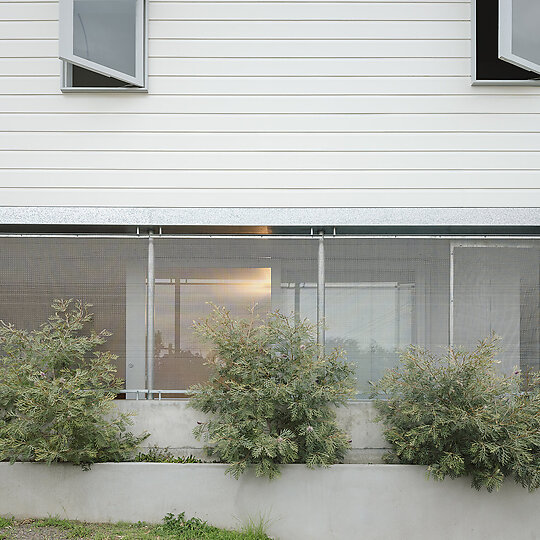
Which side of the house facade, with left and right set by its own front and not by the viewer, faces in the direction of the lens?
front
